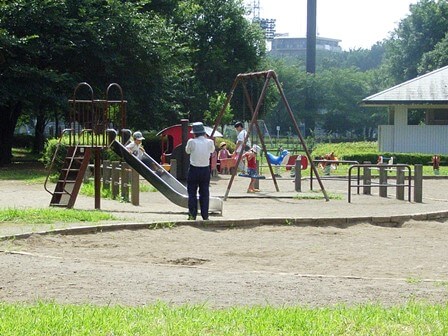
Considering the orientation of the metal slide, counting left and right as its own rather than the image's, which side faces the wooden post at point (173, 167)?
left

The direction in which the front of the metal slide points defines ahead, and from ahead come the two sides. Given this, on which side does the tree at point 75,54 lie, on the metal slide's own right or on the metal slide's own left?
on the metal slide's own left

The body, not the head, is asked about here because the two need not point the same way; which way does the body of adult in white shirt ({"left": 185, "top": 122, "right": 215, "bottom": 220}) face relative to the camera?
away from the camera

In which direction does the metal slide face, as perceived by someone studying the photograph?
facing to the right of the viewer

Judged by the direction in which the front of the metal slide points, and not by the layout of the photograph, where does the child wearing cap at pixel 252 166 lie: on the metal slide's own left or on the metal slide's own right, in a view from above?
on the metal slide's own left

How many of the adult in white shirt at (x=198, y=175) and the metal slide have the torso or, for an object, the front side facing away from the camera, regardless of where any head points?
1

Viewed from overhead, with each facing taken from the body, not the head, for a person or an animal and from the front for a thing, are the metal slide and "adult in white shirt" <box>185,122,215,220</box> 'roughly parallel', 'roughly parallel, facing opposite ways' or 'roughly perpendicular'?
roughly perpendicular
